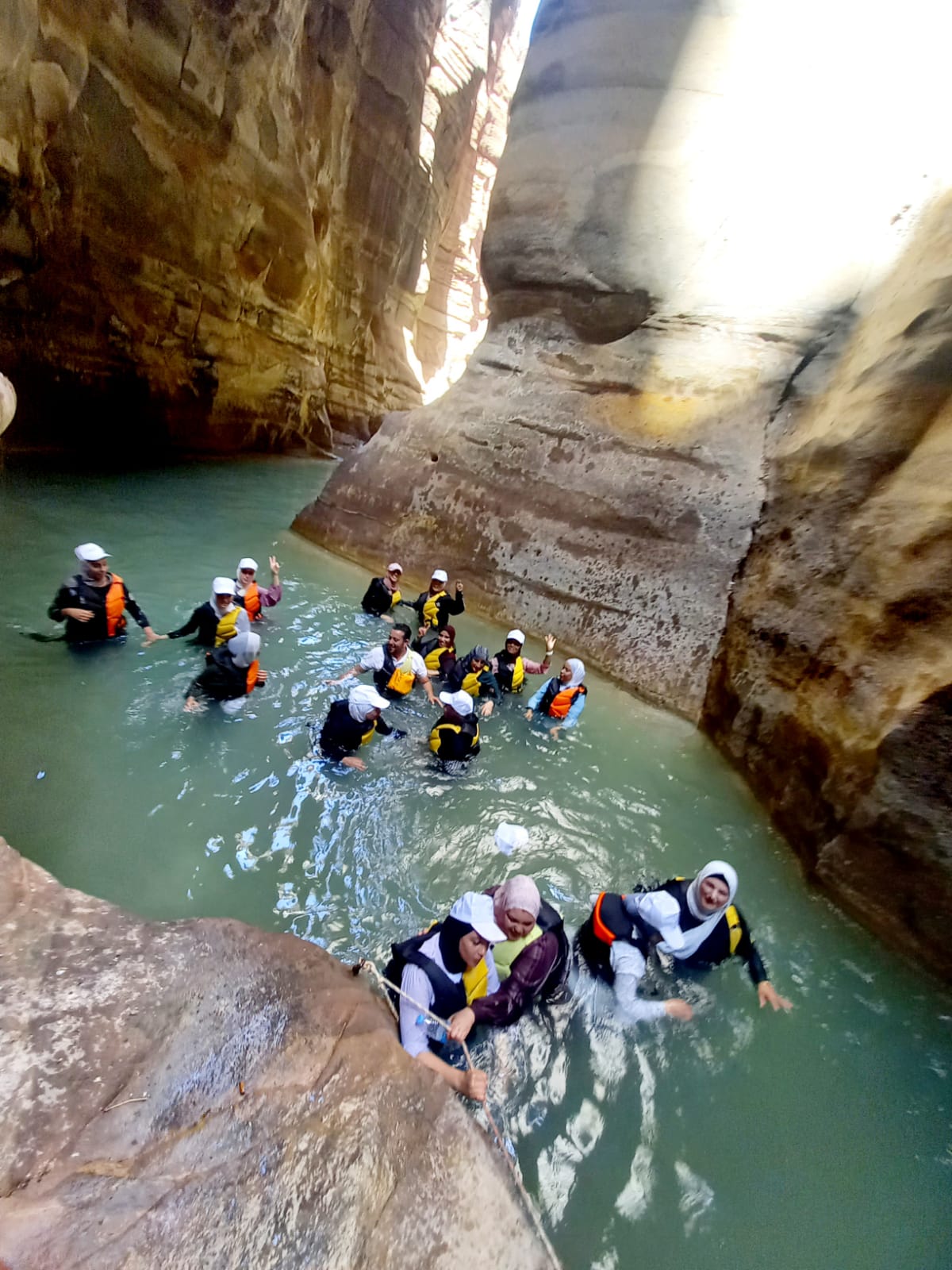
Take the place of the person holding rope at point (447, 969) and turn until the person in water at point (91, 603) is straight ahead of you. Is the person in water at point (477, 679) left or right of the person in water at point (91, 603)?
right

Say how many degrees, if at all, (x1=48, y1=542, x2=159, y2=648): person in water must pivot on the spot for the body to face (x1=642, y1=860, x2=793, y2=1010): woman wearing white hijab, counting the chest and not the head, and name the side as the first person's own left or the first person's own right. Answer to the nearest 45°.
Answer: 0° — they already face them

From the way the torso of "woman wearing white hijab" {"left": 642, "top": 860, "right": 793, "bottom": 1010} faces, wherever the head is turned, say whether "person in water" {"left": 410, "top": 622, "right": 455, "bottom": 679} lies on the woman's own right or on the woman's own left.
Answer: on the woman's own right

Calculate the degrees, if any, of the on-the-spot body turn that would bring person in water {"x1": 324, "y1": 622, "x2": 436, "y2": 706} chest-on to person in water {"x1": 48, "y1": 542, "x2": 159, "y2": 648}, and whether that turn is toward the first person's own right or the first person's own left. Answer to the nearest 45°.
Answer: approximately 90° to the first person's own right

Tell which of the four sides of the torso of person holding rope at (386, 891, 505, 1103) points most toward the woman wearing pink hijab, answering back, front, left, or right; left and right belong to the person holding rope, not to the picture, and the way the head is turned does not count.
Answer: left

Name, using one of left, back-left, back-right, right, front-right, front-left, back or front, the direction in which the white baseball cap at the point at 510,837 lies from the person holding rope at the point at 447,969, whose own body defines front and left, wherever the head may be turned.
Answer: back-left

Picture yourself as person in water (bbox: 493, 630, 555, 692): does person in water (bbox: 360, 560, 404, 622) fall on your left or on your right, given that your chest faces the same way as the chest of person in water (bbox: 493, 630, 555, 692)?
on your right

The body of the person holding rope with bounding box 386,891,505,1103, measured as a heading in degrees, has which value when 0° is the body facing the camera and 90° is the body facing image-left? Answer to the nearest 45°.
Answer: approximately 315°
